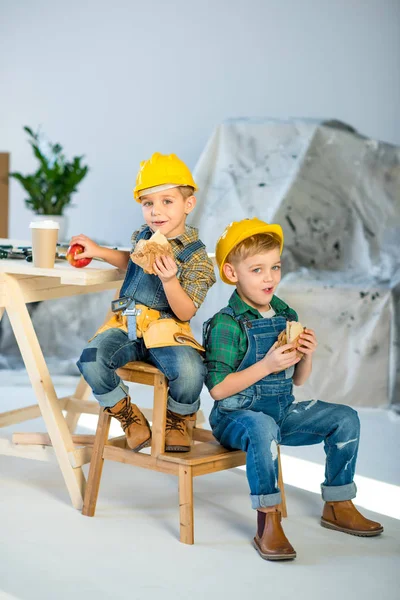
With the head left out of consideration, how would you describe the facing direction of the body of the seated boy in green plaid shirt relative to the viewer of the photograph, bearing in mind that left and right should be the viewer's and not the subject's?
facing the viewer and to the right of the viewer

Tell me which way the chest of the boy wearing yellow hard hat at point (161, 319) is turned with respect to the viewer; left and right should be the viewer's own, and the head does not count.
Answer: facing the viewer and to the left of the viewer

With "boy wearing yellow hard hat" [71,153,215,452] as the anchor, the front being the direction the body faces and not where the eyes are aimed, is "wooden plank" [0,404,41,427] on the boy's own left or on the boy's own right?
on the boy's own right

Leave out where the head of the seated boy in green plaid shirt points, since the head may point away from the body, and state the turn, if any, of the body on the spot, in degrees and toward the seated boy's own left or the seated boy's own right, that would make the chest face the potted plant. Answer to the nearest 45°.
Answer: approximately 180°

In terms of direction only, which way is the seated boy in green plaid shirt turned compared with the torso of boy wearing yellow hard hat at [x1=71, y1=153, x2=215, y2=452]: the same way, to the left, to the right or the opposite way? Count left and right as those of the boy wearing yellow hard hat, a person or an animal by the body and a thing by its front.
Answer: to the left

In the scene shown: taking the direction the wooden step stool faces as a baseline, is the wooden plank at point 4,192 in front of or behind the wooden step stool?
behind

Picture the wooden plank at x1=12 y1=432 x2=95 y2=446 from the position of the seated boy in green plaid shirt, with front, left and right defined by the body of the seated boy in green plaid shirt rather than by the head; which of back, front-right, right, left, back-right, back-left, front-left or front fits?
back-right

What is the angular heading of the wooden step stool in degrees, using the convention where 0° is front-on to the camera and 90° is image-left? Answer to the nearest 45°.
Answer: approximately 315°

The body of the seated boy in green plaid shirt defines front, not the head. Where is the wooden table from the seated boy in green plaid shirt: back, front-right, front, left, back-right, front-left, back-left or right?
back-right

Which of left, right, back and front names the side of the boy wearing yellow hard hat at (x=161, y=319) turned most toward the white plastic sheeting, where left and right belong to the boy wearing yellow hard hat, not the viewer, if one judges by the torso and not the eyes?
back

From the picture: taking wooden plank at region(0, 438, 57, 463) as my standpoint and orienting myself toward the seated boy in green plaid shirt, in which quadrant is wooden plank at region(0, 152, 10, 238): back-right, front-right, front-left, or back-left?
back-left

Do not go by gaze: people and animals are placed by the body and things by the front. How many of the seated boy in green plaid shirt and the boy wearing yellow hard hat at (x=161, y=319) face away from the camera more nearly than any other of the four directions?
0
